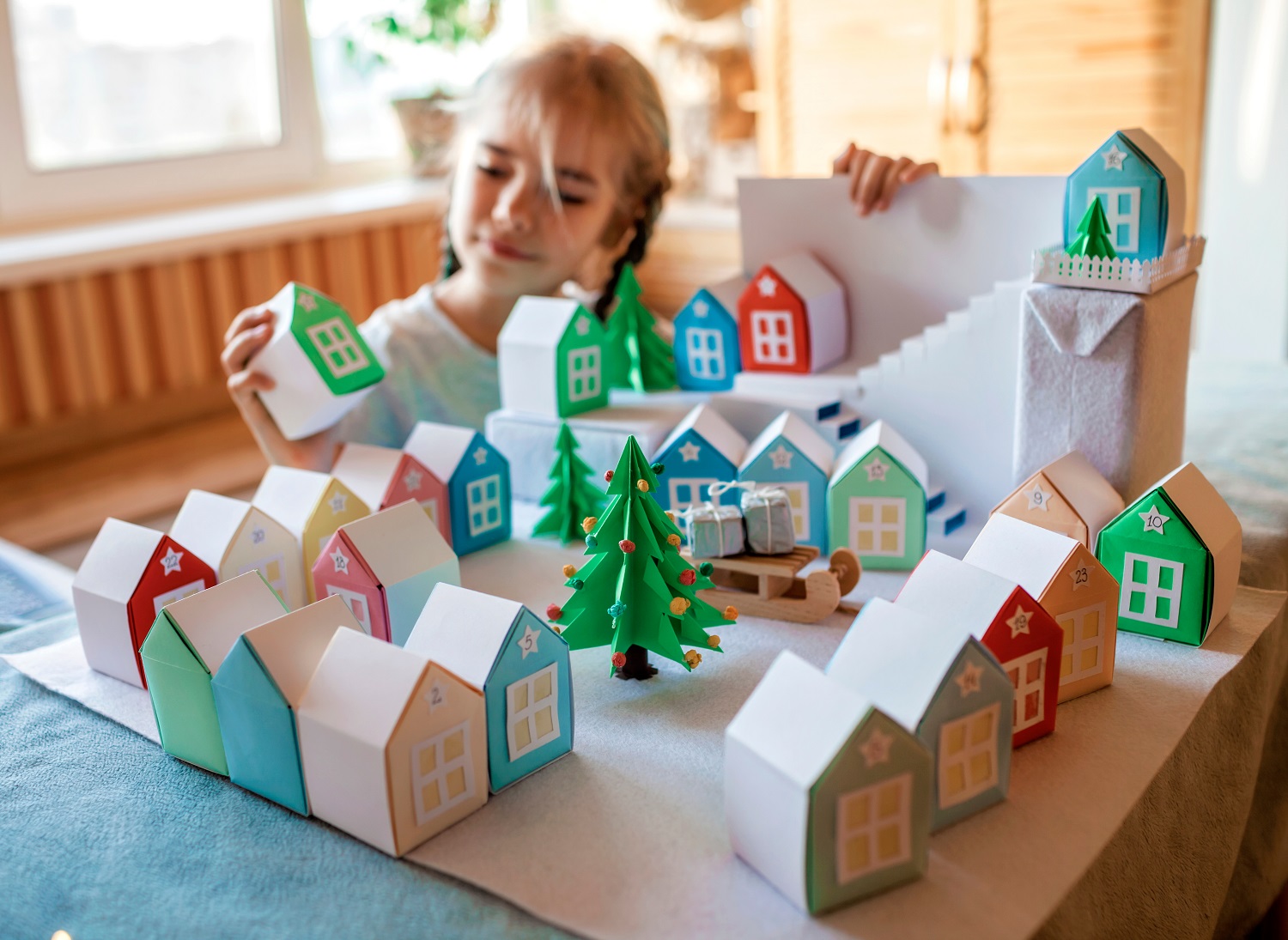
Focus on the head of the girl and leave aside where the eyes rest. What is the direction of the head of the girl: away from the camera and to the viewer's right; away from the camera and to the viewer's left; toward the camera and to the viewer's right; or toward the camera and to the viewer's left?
toward the camera and to the viewer's left

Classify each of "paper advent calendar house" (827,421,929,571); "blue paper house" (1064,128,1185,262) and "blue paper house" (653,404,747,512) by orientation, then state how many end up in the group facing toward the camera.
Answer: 3

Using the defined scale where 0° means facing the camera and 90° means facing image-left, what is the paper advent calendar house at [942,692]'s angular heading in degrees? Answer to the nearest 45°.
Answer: approximately 315°

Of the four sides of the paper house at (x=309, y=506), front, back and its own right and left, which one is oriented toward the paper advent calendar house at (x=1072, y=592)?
front

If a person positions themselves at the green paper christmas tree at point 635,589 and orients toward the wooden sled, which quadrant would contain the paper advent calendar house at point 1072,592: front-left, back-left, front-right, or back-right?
front-right

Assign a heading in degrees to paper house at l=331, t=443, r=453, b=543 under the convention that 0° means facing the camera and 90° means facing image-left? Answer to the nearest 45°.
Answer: approximately 315°

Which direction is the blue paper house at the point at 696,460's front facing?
toward the camera

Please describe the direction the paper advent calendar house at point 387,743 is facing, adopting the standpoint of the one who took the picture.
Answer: facing the viewer and to the right of the viewer

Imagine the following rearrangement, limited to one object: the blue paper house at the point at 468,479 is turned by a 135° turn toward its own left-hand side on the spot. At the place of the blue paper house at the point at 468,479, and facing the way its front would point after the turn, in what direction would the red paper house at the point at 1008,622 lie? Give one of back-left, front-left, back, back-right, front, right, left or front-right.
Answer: back-right
